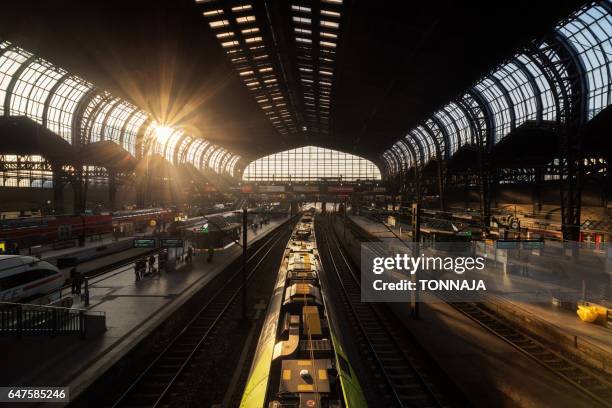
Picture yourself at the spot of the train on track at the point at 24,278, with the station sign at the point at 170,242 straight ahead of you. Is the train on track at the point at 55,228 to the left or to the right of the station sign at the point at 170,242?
left

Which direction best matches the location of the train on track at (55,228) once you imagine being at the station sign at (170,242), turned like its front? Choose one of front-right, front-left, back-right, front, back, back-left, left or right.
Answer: back-right

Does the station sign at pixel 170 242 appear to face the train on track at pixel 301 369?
yes

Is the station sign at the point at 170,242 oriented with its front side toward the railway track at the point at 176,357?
yes

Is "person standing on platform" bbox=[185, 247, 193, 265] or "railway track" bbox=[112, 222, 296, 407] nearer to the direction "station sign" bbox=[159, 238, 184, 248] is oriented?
the railway track

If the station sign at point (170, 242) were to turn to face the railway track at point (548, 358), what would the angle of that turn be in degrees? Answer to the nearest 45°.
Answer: approximately 45° to its left

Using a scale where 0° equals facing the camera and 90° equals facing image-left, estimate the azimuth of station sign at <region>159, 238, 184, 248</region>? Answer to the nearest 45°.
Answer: approximately 0°

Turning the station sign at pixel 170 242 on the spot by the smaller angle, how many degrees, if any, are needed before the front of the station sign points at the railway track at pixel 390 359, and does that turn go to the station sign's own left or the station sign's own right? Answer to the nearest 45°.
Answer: approximately 45° to the station sign's own left
